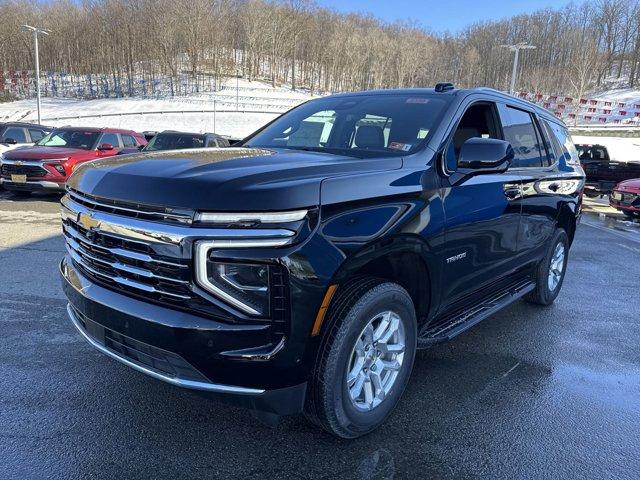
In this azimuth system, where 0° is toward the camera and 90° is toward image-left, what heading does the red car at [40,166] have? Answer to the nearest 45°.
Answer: approximately 45°

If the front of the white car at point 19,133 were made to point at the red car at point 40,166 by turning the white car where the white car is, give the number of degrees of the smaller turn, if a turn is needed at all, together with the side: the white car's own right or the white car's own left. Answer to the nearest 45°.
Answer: approximately 45° to the white car's own left

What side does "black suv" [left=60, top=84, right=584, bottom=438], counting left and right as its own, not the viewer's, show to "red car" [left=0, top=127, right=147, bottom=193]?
right

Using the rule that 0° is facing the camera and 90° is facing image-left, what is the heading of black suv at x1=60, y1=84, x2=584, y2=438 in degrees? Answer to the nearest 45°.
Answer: approximately 45°

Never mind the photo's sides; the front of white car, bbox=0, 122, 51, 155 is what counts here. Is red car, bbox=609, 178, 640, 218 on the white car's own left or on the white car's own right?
on the white car's own left

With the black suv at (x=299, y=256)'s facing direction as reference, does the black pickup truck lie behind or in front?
behind

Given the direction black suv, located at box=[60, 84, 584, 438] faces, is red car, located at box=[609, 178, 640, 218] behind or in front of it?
behind

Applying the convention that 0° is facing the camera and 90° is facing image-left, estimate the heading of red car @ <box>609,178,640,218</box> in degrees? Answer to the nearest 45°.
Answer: approximately 45°
